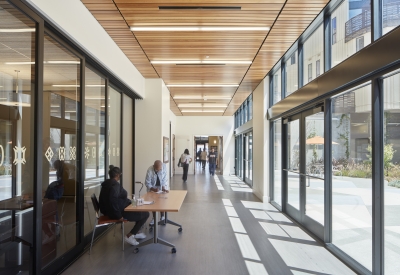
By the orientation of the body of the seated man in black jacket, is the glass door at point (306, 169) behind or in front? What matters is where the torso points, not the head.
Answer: in front

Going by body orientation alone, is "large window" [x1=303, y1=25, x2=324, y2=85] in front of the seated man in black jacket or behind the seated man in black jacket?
in front

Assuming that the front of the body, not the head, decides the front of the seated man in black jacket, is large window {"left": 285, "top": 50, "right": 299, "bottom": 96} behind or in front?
in front

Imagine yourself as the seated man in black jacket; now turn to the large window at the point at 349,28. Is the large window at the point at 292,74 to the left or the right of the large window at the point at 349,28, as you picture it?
left

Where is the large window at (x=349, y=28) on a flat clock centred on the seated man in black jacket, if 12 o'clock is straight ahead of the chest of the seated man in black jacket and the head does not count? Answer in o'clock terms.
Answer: The large window is roughly at 1 o'clock from the seated man in black jacket.

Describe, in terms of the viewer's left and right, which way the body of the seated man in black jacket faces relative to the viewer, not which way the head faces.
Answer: facing to the right of the viewer
